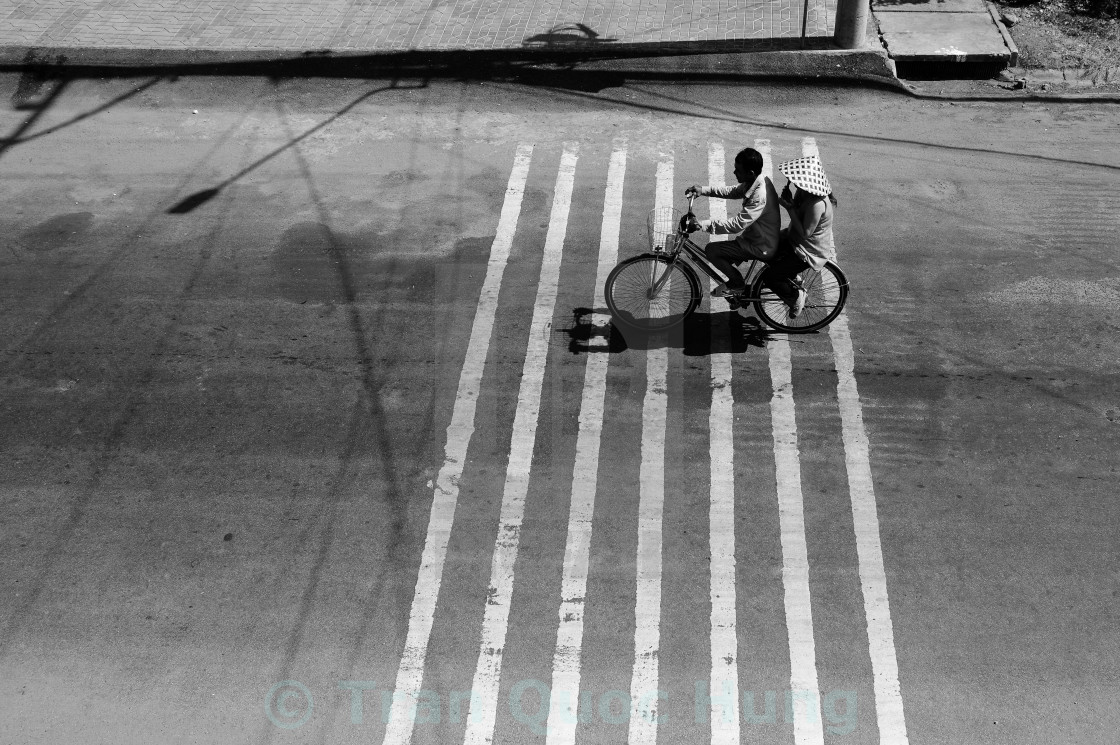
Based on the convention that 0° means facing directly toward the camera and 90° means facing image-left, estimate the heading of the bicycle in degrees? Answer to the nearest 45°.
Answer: approximately 90°

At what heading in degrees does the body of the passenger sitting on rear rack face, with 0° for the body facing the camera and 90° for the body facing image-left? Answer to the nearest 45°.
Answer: approximately 90°

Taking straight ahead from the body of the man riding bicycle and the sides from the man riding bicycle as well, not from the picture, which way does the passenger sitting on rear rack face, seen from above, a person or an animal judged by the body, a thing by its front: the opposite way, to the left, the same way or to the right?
the same way

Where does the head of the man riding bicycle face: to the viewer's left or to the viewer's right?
to the viewer's left

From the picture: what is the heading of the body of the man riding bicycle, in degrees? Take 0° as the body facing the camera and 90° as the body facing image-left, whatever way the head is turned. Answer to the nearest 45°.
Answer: approximately 90°
